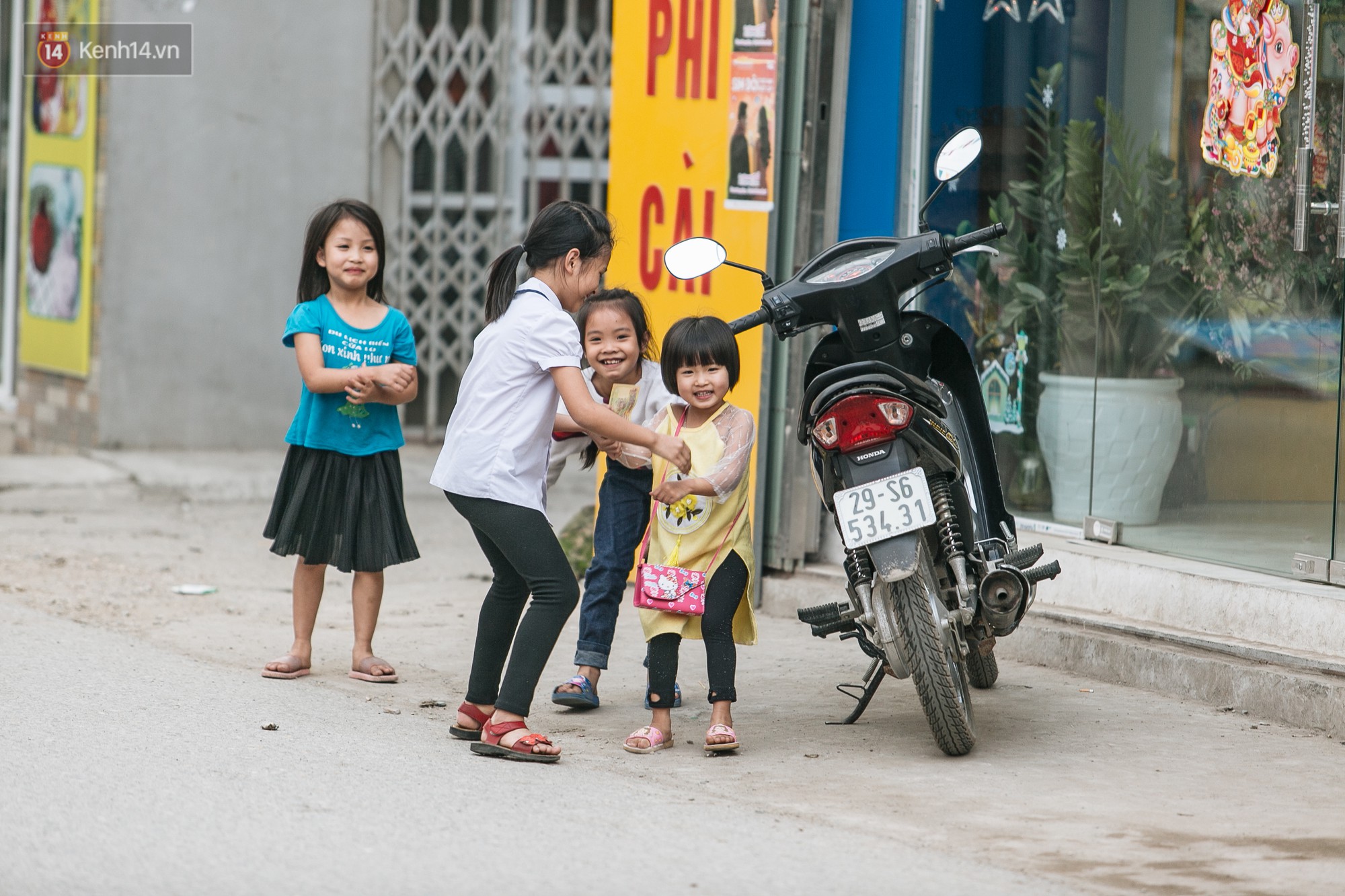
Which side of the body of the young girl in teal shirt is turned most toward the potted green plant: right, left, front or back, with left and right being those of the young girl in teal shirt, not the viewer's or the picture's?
left

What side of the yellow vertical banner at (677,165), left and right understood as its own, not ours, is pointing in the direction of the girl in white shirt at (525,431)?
front

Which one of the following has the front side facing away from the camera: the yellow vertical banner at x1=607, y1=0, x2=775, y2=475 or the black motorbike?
the black motorbike

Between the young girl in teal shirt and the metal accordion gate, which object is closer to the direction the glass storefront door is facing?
the young girl in teal shirt

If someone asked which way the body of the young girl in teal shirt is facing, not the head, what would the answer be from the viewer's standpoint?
toward the camera

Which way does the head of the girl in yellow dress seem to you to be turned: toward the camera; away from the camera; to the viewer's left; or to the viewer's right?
toward the camera

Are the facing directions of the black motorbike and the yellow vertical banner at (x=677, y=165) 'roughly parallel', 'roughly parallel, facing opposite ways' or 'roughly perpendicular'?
roughly parallel, facing opposite ways

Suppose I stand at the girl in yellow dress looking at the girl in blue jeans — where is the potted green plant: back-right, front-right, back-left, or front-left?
front-right

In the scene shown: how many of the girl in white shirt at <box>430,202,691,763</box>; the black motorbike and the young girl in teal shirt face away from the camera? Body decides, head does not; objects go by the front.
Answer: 1

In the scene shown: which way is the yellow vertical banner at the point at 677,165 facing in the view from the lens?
facing the viewer

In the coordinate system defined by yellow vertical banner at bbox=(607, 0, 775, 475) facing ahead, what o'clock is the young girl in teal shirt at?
The young girl in teal shirt is roughly at 1 o'clock from the yellow vertical banner.

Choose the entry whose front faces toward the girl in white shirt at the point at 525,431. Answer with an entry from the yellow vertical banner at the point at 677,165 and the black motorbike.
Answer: the yellow vertical banner

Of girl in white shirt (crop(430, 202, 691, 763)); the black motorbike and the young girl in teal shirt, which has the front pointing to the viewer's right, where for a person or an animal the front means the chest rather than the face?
the girl in white shirt

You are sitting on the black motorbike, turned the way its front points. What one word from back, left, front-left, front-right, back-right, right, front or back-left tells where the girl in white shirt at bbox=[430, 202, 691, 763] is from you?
left

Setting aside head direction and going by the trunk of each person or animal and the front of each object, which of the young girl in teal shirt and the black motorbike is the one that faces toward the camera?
the young girl in teal shirt

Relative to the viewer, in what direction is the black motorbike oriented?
away from the camera
